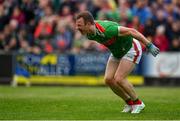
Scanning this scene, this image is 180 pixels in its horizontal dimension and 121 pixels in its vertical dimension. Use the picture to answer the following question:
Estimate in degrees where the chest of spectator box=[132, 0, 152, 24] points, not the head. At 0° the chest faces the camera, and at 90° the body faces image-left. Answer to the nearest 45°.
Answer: approximately 0°
